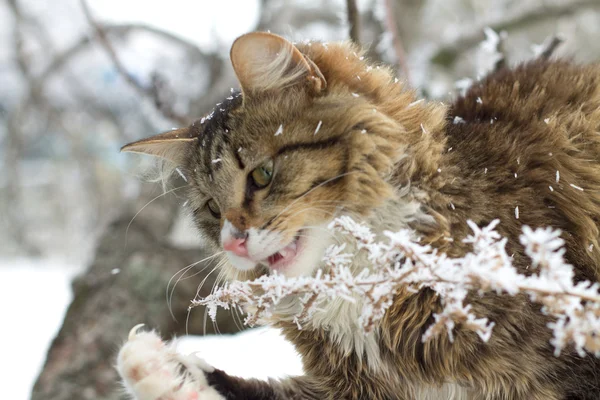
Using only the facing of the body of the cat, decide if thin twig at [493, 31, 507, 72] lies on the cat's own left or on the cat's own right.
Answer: on the cat's own right

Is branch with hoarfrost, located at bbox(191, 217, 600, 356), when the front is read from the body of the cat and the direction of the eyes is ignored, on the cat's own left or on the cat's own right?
on the cat's own left

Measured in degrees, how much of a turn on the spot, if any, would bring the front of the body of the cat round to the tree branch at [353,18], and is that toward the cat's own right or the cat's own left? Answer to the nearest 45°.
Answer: approximately 90° to the cat's own right

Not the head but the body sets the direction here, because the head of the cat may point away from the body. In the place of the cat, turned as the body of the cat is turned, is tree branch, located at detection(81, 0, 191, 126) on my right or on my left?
on my right

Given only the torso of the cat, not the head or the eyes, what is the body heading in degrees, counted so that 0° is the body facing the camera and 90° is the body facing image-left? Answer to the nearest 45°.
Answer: approximately 90°
